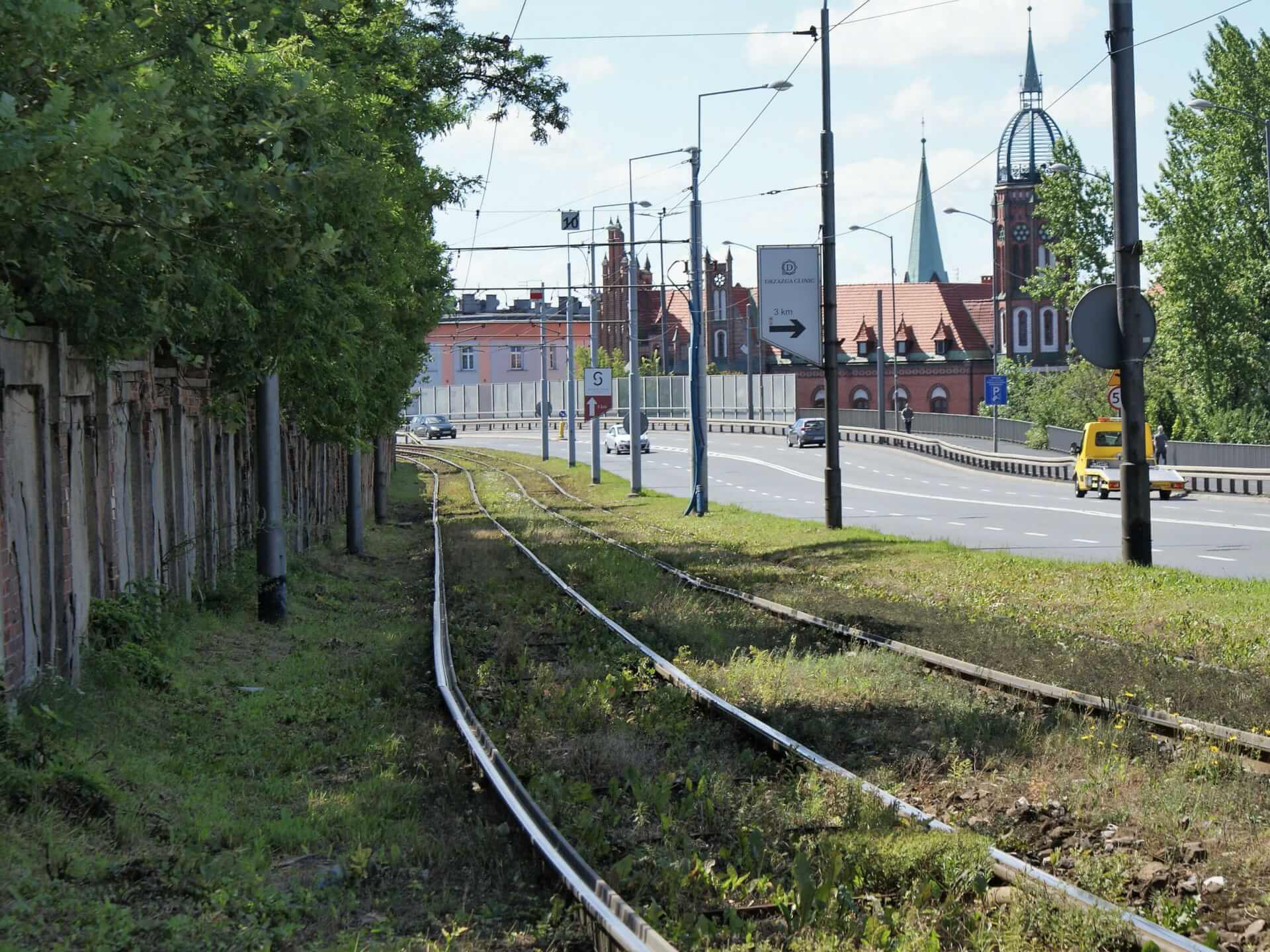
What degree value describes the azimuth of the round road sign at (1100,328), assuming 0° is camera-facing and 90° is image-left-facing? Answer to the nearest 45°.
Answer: approximately 180°

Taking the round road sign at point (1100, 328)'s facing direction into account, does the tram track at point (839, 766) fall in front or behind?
behind

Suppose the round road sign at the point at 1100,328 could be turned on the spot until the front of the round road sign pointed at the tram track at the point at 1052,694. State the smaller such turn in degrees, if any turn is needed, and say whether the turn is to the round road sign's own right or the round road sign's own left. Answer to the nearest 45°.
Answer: approximately 180°

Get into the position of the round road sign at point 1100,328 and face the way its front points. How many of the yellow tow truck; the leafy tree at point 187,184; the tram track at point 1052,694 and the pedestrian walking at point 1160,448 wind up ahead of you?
2
